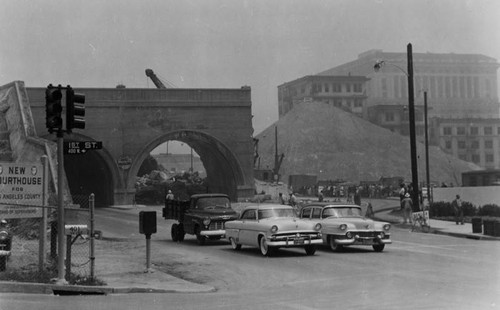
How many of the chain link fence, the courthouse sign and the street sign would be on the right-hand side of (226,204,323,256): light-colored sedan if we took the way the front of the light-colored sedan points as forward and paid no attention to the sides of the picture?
3

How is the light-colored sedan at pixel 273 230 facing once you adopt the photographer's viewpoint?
facing the viewer and to the right of the viewer

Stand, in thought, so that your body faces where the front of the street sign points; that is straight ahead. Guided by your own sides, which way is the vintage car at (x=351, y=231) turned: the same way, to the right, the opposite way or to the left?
the same way

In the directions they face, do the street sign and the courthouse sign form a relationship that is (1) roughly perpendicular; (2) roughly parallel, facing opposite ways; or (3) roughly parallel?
roughly parallel

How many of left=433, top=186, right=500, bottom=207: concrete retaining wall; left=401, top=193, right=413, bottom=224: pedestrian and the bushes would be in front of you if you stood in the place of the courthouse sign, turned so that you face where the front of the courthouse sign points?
0

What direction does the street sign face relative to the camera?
toward the camera

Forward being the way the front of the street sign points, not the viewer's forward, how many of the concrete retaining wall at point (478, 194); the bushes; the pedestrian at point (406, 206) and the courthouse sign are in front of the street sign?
0

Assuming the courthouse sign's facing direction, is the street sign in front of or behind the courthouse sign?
in front

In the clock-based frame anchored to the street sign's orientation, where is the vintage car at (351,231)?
The vintage car is roughly at 8 o'clock from the street sign.

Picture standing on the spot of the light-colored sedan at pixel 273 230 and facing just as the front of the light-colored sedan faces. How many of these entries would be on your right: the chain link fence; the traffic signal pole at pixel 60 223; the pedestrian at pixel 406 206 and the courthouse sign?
3

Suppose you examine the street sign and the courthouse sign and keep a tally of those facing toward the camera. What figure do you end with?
2

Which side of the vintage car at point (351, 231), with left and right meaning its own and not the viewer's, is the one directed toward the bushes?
left

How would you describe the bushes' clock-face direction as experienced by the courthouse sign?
The bushes is roughly at 8 o'clock from the courthouse sign.

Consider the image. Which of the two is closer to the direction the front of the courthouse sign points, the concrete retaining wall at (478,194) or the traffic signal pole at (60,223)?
the traffic signal pole

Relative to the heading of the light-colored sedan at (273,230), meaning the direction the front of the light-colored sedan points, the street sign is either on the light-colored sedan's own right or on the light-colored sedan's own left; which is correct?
on the light-colored sedan's own right

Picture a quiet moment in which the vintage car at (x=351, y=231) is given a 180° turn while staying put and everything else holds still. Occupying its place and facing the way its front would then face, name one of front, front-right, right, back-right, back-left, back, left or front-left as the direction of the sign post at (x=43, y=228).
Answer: left
